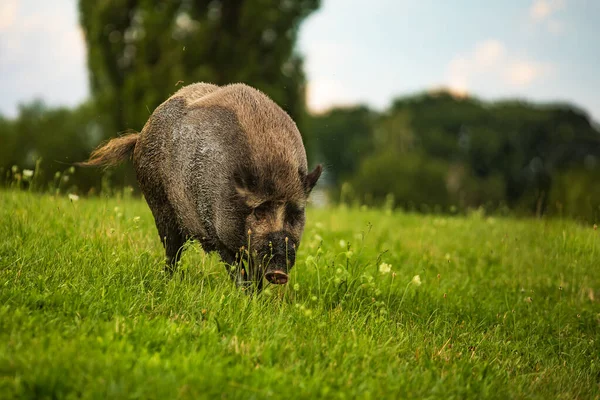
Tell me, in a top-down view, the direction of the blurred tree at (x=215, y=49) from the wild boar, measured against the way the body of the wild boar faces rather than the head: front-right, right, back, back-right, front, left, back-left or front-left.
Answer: back-left

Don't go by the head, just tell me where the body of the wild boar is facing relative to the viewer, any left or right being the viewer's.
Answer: facing the viewer and to the right of the viewer
